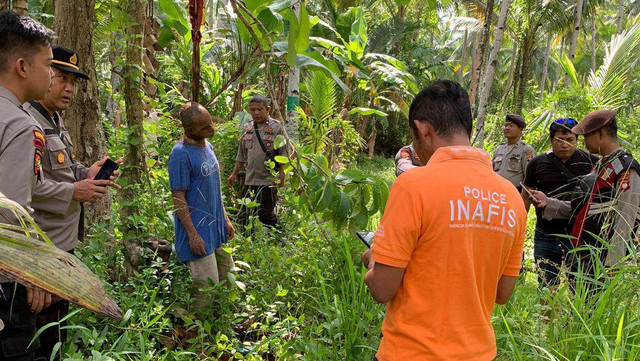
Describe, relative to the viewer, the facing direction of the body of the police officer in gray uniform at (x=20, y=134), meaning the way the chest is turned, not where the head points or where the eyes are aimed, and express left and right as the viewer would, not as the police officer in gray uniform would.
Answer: facing away from the viewer and to the right of the viewer

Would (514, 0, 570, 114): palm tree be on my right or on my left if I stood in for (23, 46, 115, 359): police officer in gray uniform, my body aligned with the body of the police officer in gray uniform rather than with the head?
on my left

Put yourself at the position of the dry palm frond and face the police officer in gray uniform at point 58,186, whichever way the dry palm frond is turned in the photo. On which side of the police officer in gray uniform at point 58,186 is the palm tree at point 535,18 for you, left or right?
right
